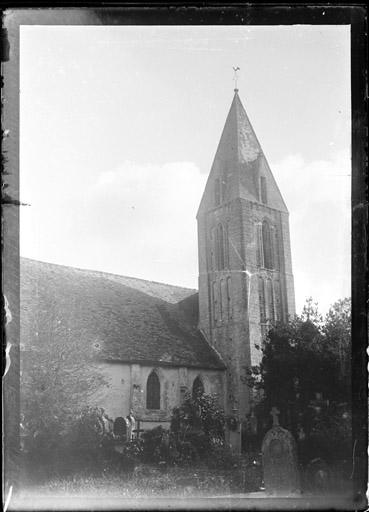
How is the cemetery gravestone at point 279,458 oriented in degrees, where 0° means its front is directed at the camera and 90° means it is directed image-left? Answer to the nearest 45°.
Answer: approximately 0°

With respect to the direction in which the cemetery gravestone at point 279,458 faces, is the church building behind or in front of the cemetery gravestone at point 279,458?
behind

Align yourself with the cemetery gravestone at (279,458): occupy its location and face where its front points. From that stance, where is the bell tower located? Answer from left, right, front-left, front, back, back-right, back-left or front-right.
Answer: back
